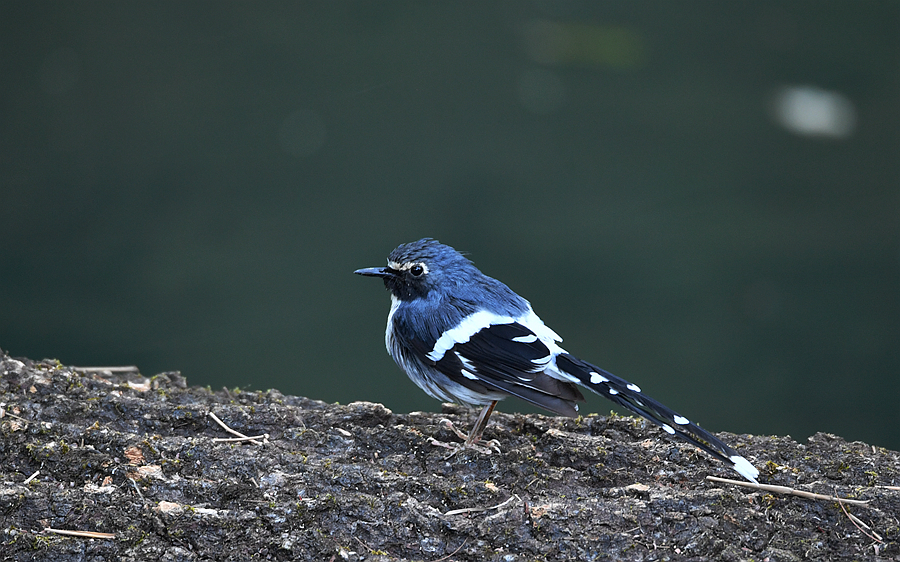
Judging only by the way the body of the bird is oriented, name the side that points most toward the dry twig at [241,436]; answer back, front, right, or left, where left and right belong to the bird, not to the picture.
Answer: front

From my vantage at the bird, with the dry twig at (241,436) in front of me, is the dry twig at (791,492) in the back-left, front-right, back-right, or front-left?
back-left

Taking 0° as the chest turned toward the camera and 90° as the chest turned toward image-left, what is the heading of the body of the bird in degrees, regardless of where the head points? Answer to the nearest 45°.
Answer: approximately 90°

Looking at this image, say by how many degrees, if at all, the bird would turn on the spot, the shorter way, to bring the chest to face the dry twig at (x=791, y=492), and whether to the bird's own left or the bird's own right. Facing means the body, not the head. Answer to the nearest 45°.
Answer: approximately 135° to the bird's own left
